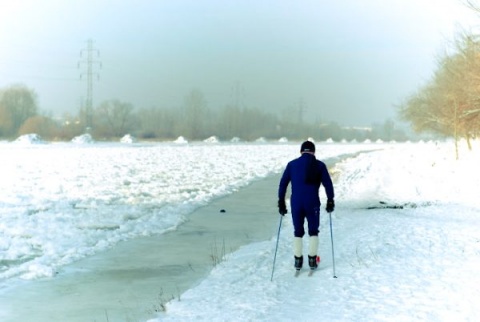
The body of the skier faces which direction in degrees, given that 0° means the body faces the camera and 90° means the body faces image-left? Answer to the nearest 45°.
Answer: approximately 180°
